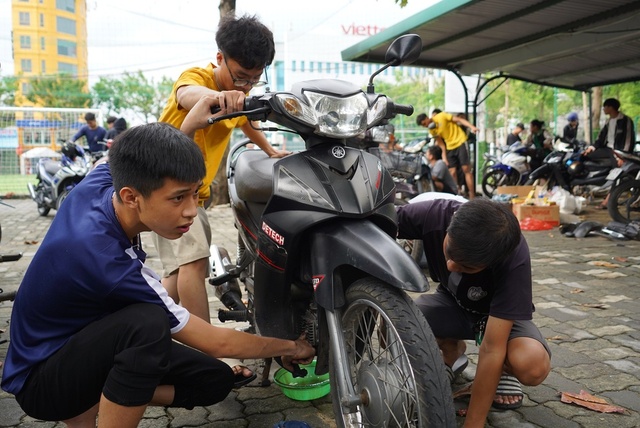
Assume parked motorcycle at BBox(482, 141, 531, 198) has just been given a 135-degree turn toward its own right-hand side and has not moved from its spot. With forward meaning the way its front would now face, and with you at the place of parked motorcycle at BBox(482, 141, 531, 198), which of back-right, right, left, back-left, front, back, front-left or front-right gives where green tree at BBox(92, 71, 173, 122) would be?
front-left

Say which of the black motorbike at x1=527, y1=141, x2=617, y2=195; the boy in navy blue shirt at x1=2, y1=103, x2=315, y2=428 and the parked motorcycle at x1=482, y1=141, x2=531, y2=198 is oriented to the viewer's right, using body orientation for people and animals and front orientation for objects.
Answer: the boy in navy blue shirt

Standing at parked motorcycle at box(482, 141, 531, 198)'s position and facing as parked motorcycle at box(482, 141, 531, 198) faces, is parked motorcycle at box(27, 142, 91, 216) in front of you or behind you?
in front

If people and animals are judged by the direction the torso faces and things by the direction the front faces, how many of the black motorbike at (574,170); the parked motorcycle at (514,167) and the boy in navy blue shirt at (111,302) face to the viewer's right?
1

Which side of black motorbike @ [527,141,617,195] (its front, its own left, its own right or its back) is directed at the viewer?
left

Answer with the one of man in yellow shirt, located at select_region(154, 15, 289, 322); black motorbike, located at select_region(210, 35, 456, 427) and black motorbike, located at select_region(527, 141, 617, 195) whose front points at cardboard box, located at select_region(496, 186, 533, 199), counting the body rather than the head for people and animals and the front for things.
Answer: black motorbike, located at select_region(527, 141, 617, 195)

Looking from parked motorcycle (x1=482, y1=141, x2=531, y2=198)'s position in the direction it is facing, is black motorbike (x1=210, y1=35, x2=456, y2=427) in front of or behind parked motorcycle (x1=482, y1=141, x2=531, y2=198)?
in front

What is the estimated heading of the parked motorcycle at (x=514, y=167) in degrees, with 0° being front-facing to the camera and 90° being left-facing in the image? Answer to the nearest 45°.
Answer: approximately 45°

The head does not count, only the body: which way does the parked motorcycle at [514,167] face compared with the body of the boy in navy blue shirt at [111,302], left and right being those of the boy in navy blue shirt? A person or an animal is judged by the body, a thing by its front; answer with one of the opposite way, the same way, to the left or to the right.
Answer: the opposite way

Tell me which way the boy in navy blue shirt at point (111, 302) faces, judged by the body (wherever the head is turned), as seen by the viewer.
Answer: to the viewer's right

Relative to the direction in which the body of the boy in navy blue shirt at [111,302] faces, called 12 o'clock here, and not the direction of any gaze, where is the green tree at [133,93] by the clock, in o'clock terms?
The green tree is roughly at 9 o'clock from the boy in navy blue shirt.

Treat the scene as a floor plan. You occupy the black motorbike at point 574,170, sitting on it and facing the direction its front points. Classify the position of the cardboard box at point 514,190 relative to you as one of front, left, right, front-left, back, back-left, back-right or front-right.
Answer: front
